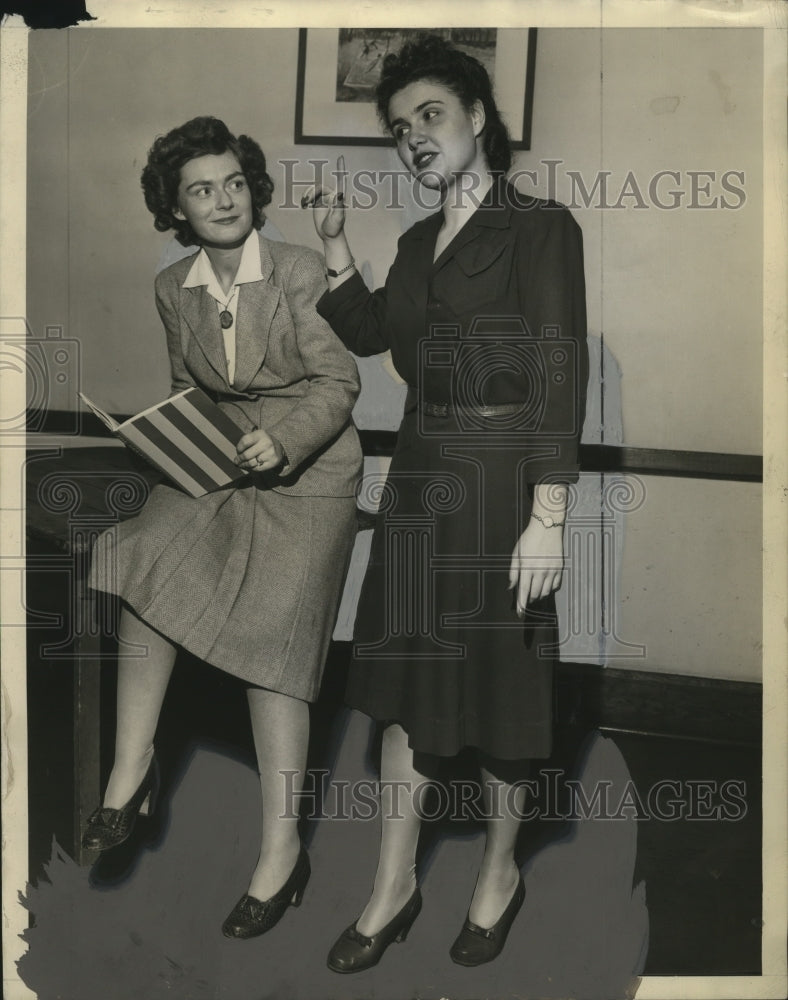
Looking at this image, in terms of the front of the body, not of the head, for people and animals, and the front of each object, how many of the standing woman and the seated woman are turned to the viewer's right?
0

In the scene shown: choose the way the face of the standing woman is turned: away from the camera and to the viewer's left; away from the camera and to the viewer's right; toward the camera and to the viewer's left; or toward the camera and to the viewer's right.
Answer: toward the camera and to the viewer's left

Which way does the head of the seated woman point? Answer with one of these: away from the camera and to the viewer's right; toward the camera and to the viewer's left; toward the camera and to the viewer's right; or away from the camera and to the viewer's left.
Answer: toward the camera and to the viewer's right

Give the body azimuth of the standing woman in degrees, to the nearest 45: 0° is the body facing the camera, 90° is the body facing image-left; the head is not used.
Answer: approximately 45°

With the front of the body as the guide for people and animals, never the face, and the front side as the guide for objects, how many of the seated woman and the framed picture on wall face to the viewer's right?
0

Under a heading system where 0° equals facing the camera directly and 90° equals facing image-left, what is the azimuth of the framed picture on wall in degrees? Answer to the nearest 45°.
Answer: approximately 0°
